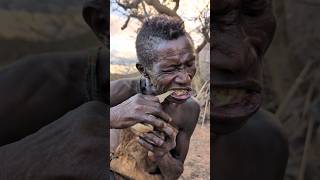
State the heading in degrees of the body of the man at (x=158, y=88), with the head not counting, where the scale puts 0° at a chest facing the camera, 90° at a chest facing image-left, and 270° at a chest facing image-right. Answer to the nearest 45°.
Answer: approximately 315°
